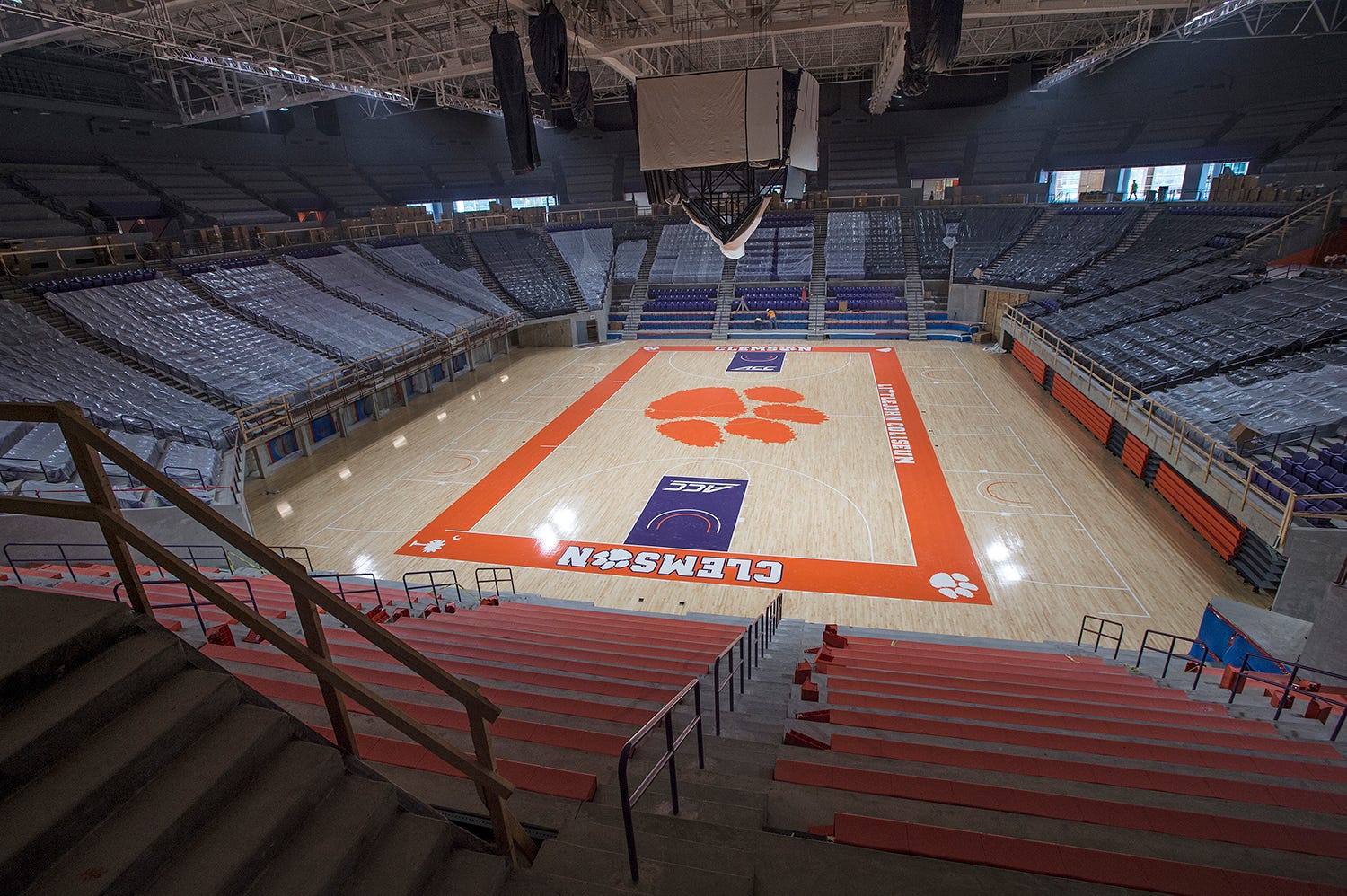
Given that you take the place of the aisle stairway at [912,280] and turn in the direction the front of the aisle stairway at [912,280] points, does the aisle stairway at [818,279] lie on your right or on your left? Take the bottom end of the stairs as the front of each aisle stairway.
on your right

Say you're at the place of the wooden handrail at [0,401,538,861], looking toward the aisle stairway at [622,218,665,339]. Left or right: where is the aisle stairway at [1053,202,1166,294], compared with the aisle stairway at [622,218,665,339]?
right

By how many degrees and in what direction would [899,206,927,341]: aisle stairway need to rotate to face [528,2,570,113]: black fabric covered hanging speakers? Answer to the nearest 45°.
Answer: approximately 45° to its right

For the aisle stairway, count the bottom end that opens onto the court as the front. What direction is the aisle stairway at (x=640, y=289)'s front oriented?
toward the camera

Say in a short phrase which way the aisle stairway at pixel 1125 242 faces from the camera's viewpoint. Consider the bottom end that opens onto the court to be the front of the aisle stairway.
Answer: facing the viewer and to the left of the viewer

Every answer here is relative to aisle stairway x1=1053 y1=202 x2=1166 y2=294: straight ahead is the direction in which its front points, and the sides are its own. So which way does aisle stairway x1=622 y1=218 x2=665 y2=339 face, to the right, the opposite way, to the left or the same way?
to the left

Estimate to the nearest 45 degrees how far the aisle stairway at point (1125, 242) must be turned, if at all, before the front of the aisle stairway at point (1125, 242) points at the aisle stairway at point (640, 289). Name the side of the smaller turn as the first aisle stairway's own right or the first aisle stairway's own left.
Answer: approximately 45° to the first aisle stairway's own right

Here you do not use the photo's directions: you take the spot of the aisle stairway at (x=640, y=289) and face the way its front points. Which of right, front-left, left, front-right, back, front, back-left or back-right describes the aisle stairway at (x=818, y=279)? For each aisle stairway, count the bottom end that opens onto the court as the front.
left

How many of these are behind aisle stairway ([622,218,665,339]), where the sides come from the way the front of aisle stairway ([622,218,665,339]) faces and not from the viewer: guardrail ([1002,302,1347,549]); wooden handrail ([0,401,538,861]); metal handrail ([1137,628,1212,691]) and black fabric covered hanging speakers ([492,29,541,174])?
0

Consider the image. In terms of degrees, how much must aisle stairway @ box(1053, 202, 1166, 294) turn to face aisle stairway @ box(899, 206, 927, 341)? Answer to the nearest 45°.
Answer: approximately 45° to its right

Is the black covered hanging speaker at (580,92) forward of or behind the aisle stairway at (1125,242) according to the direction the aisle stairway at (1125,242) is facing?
forward

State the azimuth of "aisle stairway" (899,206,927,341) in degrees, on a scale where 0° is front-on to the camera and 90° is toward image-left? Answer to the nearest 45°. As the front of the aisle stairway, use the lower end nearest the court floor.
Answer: approximately 0°

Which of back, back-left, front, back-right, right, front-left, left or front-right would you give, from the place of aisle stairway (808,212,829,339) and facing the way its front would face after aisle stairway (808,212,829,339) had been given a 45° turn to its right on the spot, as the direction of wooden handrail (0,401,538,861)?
front-left

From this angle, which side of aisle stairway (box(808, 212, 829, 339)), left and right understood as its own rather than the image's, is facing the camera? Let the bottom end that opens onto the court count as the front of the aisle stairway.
front

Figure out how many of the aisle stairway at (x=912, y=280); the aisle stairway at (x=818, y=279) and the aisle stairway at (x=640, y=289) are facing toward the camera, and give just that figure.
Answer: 3

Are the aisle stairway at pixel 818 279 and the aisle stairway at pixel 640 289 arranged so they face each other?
no

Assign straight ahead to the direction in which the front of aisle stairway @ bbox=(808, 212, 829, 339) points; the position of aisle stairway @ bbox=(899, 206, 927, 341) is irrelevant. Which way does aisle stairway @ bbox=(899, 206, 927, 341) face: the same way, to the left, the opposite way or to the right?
the same way

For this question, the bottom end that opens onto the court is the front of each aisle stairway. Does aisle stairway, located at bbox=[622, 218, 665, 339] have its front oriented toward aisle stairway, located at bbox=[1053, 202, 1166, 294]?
no

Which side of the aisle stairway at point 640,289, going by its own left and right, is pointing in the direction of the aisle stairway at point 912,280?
left

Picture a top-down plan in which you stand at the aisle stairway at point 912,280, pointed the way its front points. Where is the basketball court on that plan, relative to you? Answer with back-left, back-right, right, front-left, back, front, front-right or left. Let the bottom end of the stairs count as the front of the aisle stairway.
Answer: front

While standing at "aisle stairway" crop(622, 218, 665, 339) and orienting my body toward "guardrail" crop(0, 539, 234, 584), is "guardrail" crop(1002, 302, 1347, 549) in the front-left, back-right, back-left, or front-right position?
front-left
